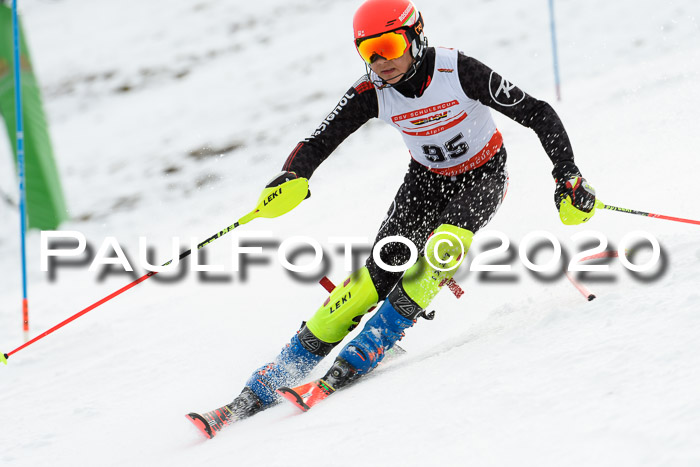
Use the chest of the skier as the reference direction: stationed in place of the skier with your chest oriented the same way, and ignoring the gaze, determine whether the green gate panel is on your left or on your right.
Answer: on your right

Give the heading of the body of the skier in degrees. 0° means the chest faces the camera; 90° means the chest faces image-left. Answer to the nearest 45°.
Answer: approximately 45°
